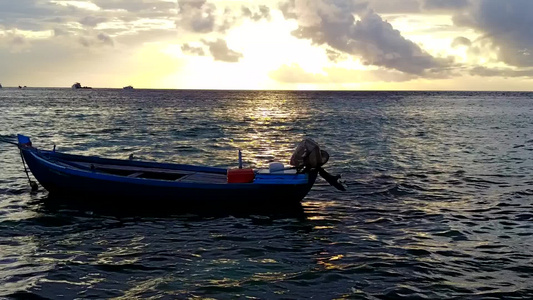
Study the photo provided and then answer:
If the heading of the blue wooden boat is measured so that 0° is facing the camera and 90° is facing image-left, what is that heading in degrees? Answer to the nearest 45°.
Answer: approximately 90°
